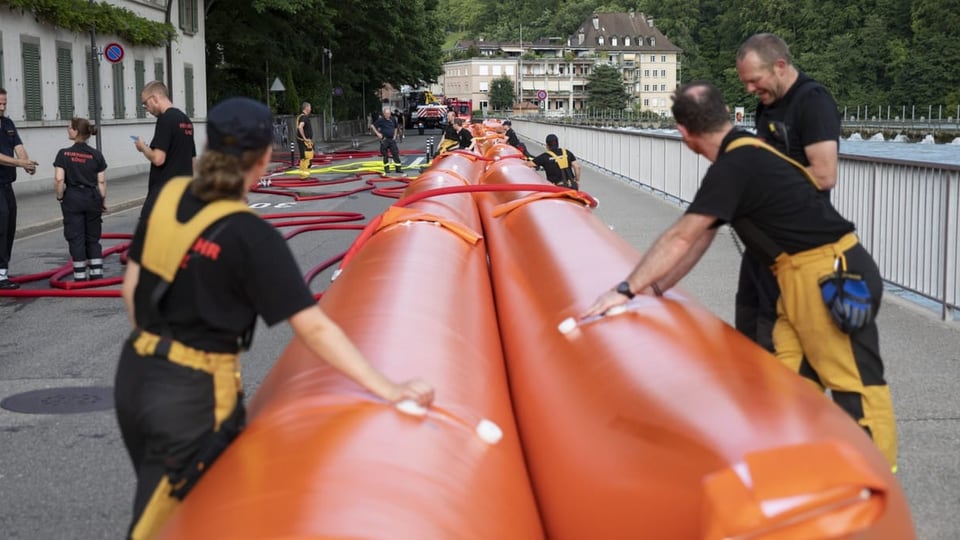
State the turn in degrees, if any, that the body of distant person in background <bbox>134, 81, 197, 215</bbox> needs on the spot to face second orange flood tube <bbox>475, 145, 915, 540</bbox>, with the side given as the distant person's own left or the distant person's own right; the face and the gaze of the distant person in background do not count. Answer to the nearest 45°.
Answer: approximately 135° to the distant person's own left

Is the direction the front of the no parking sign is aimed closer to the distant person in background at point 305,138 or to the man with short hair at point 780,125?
the man with short hair

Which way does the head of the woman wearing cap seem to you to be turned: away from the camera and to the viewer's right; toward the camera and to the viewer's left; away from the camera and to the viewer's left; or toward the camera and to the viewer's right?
away from the camera and to the viewer's right

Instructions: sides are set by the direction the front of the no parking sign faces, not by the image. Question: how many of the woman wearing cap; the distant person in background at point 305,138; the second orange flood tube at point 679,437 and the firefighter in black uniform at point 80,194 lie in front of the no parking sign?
3

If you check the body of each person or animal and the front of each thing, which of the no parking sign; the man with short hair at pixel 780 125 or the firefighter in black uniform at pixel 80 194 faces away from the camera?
the firefighter in black uniform

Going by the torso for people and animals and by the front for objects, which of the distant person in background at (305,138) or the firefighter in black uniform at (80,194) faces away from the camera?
the firefighter in black uniform

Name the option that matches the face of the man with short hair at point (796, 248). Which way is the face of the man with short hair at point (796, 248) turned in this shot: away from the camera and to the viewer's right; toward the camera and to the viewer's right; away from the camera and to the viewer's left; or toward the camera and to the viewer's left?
away from the camera and to the viewer's left

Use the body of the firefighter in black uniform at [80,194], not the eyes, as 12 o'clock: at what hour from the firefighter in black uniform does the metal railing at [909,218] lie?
The metal railing is roughly at 4 o'clock from the firefighter in black uniform.

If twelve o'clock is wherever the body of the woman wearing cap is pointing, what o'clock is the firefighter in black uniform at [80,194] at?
The firefighter in black uniform is roughly at 10 o'clock from the woman wearing cap.

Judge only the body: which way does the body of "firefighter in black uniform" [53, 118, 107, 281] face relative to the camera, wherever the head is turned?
away from the camera

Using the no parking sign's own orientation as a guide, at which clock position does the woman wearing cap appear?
The woman wearing cap is roughly at 12 o'clock from the no parking sign.

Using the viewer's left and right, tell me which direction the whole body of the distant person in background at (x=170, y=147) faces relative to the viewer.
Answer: facing away from the viewer and to the left of the viewer
